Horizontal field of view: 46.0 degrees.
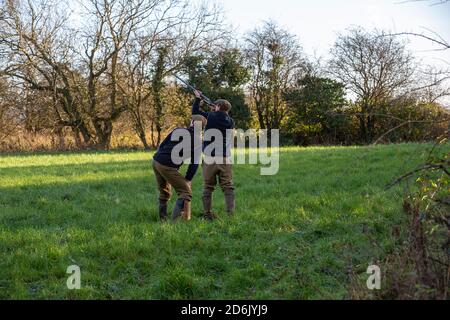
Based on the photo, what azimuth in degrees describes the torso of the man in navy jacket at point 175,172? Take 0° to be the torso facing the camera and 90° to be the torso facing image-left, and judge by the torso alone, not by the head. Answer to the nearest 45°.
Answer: approximately 270°

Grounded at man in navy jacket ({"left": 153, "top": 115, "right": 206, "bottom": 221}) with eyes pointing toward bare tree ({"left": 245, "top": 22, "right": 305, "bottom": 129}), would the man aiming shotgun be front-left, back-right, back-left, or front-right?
front-right

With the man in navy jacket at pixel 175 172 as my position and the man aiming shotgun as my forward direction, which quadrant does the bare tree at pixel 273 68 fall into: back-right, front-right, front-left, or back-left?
front-left

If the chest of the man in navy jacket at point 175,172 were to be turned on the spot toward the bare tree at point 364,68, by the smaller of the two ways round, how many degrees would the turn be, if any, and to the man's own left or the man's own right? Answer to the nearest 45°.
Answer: approximately 45° to the man's own left

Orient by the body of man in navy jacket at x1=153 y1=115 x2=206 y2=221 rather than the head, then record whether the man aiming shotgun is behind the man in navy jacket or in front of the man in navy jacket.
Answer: in front
